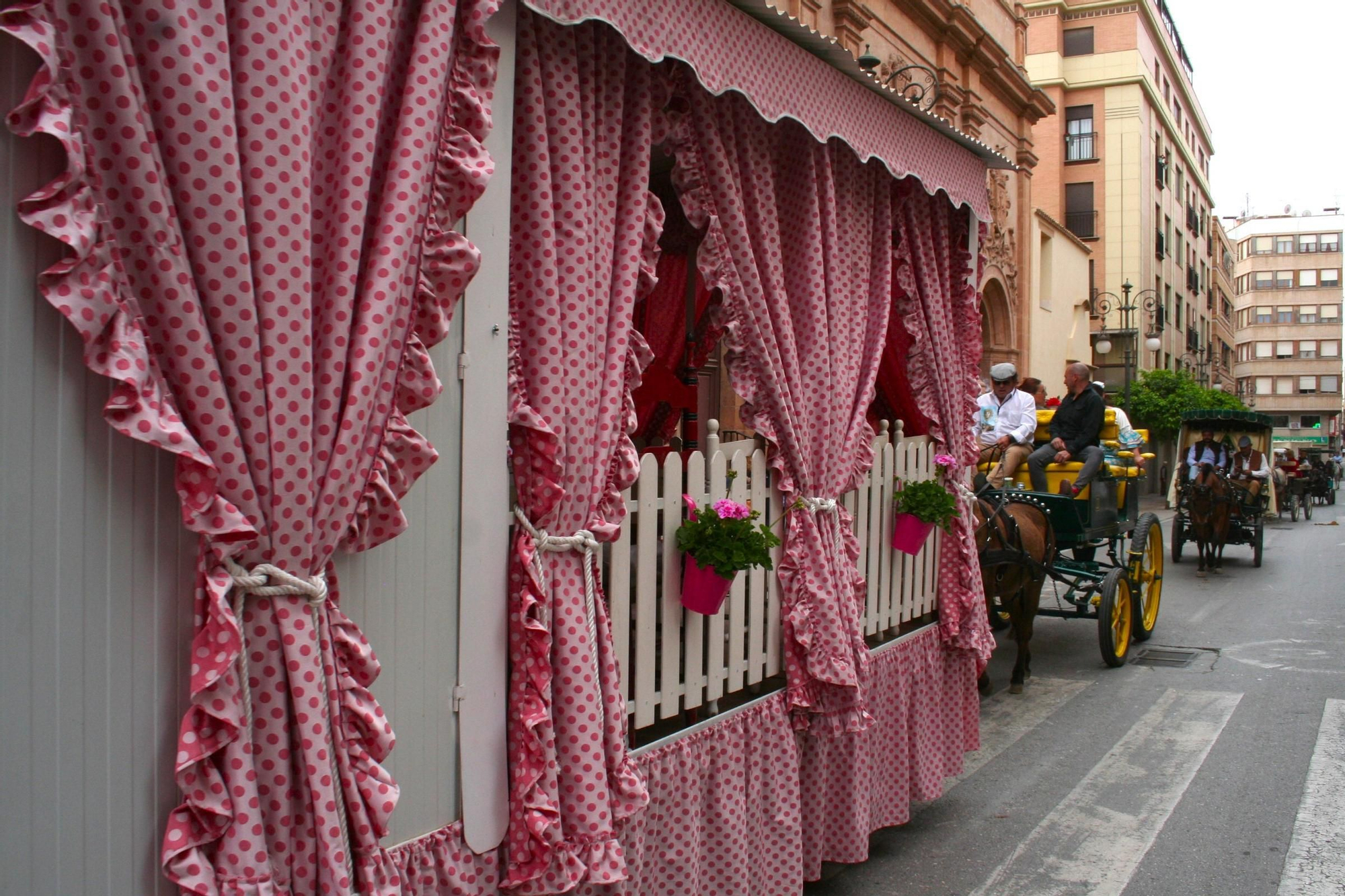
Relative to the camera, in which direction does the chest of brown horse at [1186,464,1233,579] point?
toward the camera

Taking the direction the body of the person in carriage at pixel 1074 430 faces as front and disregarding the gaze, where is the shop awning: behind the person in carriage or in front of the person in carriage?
in front

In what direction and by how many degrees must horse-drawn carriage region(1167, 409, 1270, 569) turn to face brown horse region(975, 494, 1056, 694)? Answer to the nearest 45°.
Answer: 0° — it already faces it

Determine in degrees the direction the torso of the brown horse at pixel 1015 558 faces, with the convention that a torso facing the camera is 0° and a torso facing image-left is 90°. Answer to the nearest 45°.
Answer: approximately 45°

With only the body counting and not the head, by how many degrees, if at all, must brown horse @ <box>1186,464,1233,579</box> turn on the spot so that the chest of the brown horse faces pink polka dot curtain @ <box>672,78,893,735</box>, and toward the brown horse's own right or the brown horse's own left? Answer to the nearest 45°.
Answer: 0° — it already faces it

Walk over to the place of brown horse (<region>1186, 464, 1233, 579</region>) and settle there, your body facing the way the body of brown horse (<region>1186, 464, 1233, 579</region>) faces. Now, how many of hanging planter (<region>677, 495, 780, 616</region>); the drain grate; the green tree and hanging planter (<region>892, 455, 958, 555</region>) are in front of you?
3

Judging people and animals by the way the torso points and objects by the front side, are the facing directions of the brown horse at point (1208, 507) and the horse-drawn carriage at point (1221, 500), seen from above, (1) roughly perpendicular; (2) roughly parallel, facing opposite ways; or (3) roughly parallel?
roughly parallel

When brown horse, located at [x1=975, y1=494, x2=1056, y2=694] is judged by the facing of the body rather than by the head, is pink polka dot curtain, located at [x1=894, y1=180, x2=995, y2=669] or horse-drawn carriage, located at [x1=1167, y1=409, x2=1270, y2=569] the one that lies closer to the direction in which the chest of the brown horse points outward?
the pink polka dot curtain

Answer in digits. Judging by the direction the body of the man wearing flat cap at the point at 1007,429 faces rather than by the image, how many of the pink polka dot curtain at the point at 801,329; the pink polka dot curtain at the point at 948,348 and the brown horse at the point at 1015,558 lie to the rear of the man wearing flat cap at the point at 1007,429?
0

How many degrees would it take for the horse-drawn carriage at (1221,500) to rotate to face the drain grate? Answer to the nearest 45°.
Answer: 0° — it already faces it

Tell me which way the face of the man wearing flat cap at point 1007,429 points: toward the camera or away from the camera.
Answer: toward the camera

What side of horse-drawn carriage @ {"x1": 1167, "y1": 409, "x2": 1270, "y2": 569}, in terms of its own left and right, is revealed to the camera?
front

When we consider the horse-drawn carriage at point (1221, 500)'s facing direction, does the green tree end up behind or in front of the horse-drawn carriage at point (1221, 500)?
behind

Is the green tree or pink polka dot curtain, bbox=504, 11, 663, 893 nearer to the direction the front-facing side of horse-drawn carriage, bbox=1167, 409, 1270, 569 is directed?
the pink polka dot curtain
